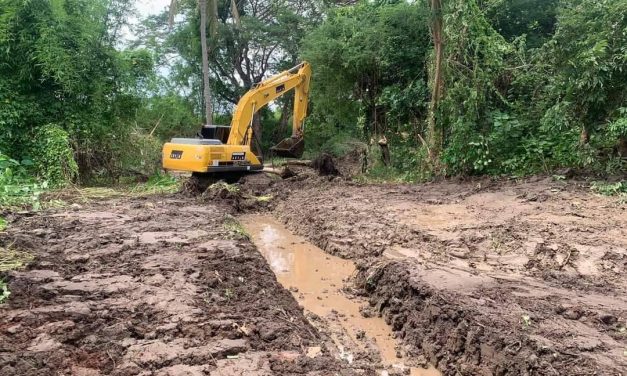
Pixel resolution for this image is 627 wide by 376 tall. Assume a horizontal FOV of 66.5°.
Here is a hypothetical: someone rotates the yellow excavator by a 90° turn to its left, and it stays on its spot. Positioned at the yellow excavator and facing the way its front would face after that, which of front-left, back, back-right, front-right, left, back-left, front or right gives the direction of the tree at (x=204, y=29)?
front-right

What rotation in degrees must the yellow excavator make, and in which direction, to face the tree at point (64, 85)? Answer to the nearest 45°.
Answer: approximately 135° to its left

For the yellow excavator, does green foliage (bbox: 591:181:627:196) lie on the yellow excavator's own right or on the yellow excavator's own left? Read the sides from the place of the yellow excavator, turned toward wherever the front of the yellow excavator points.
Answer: on the yellow excavator's own right

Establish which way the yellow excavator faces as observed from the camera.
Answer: facing away from the viewer and to the right of the viewer

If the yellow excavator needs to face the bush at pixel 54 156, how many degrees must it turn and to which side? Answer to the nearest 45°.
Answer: approximately 135° to its left

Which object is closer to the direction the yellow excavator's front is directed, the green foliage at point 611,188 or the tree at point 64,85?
the green foliage

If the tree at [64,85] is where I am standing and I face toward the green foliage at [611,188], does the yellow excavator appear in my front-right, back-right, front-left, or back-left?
front-left
